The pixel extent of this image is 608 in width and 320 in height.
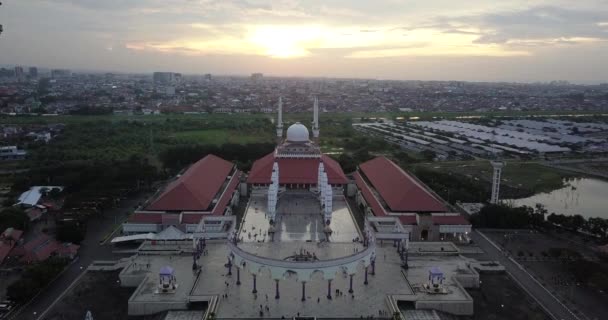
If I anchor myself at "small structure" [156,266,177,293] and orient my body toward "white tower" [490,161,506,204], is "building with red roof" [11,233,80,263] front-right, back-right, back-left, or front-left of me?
back-left

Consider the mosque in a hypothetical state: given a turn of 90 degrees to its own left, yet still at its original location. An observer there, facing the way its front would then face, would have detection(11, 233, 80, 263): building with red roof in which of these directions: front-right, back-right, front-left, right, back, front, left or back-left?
back

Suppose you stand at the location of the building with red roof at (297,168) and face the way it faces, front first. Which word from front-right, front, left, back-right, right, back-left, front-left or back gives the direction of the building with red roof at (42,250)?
front-right

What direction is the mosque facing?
toward the camera

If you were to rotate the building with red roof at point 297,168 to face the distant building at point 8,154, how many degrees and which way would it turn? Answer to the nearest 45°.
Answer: approximately 135° to its right

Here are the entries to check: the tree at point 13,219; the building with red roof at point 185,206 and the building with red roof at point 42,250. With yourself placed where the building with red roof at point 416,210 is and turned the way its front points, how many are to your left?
0

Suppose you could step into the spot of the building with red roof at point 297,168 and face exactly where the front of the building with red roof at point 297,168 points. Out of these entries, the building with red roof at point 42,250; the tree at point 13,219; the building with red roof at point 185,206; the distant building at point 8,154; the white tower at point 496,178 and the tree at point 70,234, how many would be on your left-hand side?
1

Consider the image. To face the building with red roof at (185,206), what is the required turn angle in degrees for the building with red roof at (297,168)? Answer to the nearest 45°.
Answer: approximately 45° to its right

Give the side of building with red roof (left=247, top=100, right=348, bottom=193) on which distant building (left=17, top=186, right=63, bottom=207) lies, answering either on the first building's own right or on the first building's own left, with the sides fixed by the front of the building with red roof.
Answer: on the first building's own right
